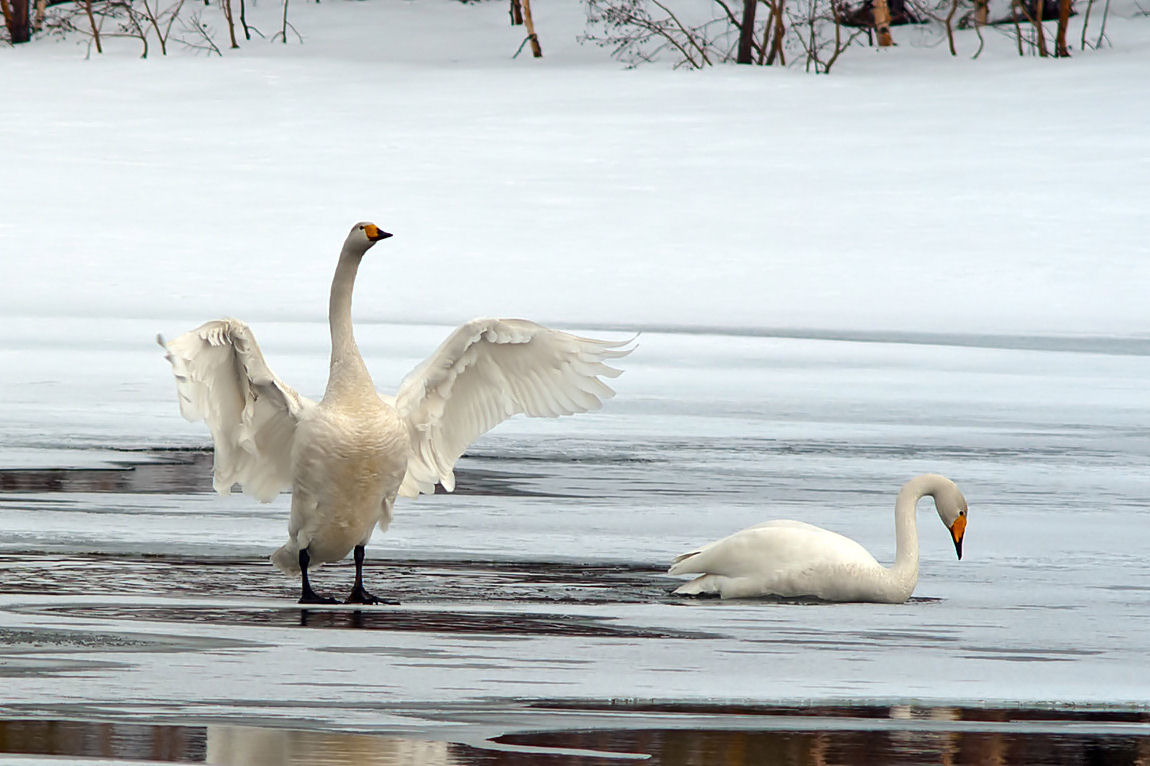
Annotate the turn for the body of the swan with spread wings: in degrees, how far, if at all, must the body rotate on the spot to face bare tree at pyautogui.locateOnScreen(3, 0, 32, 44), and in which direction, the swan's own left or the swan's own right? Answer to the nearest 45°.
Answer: approximately 135° to the swan's own left

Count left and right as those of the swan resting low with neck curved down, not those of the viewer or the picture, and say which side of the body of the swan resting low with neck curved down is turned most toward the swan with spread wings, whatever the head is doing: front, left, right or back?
back

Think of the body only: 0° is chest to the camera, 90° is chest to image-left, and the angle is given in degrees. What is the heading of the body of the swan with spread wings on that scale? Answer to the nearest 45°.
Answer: approximately 315°

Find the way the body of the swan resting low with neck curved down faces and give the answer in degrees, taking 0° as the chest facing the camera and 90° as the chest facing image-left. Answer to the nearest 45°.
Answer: approximately 270°

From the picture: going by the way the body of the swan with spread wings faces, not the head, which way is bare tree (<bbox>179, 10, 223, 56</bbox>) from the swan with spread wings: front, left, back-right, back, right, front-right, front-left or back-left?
back-left

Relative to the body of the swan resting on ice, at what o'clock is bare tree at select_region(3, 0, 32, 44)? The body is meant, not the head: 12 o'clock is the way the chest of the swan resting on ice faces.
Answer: The bare tree is roughly at 8 o'clock from the swan resting on ice.
